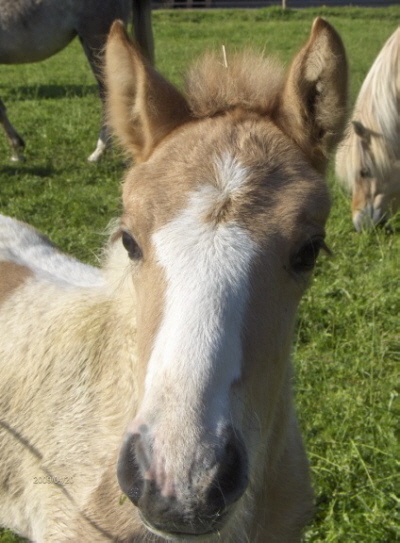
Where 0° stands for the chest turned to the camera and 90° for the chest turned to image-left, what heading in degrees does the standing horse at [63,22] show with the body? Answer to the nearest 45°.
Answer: approximately 90°

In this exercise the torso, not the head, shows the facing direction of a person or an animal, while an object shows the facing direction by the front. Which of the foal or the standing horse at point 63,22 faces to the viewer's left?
the standing horse

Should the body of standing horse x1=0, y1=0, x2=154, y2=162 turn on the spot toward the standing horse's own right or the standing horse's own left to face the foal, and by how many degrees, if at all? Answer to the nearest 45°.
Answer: approximately 90° to the standing horse's own left

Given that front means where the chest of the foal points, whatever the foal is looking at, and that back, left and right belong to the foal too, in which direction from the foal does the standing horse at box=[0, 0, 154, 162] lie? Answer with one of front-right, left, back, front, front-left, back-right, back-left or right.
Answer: back-left

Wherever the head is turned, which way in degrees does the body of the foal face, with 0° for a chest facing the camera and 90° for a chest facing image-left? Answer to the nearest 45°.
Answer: approximately 315°
